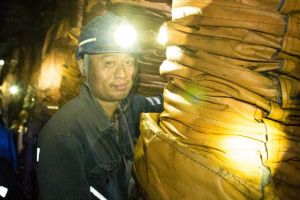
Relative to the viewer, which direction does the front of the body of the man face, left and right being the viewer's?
facing the viewer and to the right of the viewer

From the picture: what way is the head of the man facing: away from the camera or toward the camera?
toward the camera

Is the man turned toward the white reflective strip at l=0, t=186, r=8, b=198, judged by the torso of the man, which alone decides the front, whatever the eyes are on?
no
